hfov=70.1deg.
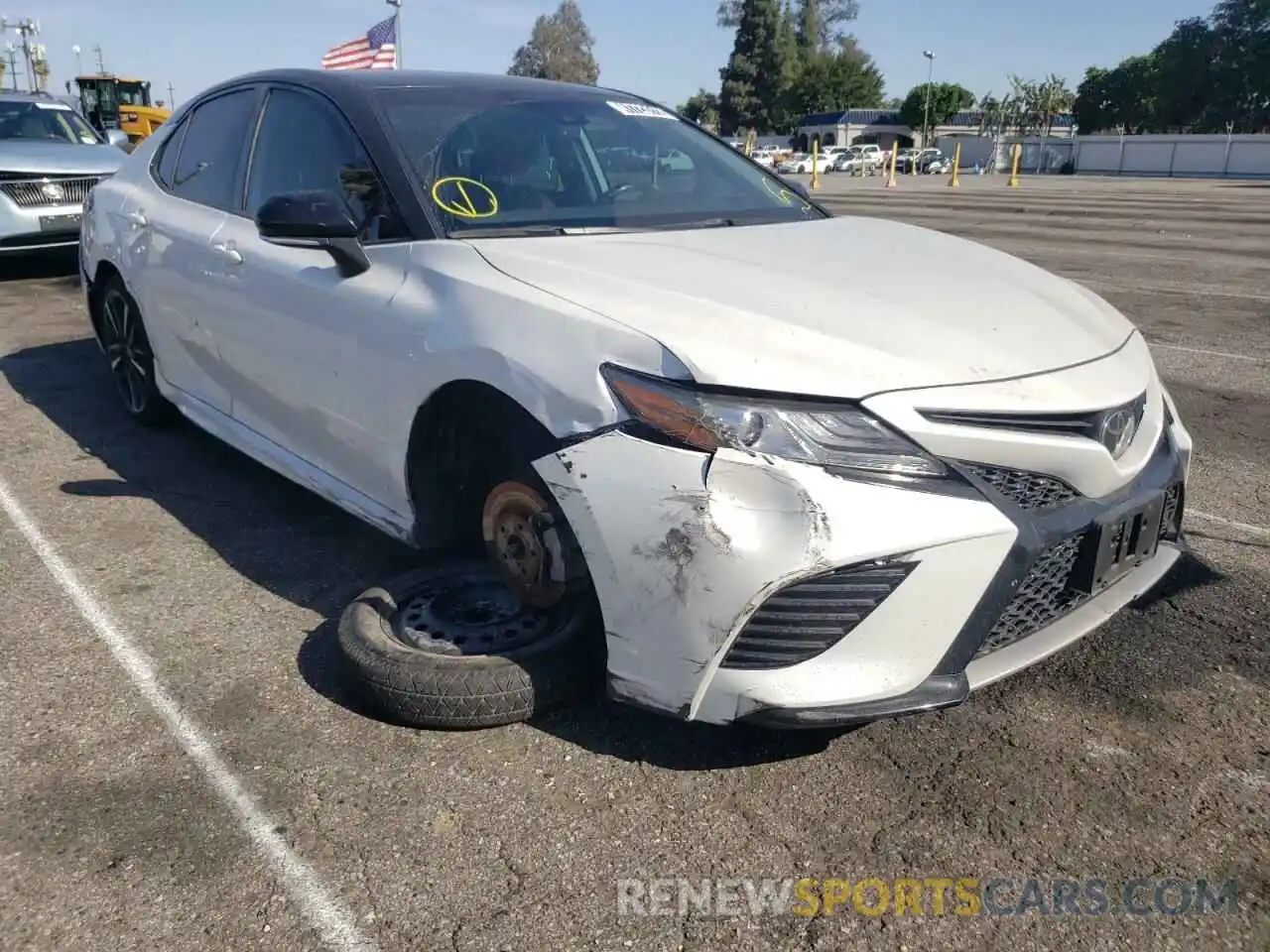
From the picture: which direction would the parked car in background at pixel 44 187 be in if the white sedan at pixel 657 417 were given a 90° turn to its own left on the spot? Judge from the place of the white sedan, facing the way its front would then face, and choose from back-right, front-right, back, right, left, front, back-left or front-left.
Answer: left

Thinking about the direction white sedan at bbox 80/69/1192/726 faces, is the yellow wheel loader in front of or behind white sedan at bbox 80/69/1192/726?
behind

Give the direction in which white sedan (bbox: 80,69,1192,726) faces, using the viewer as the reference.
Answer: facing the viewer and to the right of the viewer

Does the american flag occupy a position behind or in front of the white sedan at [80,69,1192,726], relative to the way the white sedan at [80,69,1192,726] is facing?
behind
